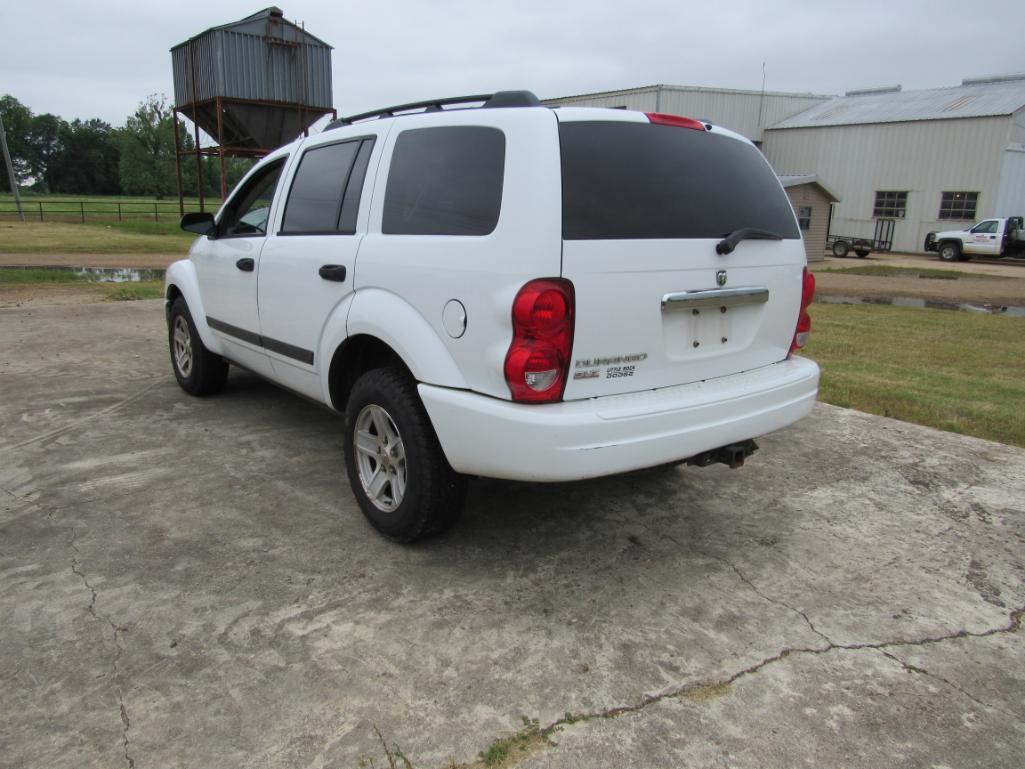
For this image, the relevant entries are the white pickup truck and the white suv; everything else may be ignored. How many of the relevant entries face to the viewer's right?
0

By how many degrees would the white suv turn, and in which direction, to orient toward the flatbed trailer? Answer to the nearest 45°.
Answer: approximately 90° to its right

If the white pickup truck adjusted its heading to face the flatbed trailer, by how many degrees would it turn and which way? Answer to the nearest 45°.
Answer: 0° — it already faces it

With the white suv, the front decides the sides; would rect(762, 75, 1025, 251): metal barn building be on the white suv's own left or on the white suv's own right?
on the white suv's own right

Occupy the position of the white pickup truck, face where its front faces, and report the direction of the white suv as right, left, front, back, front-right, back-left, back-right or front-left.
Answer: left

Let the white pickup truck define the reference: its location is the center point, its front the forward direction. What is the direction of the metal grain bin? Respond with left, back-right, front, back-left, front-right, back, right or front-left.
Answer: front-left

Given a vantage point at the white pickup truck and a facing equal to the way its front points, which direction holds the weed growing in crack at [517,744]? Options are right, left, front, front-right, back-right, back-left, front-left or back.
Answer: left

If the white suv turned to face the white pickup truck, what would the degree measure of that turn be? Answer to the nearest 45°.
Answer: approximately 90° to its right

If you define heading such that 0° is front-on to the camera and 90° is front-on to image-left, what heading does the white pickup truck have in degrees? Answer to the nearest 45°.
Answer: approximately 90°

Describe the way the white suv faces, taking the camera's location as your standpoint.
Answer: facing away from the viewer and to the left of the viewer
